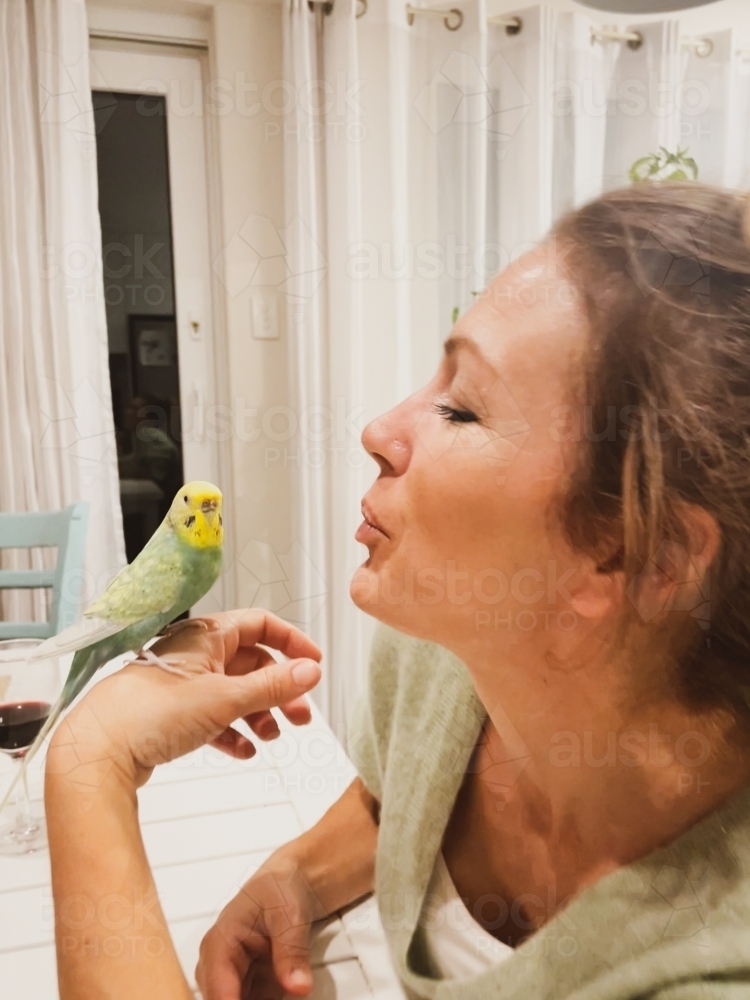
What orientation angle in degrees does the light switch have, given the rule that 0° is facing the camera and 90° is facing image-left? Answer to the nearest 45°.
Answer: approximately 0°

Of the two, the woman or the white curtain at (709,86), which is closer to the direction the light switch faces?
the woman

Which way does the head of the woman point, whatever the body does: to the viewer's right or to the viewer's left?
to the viewer's left

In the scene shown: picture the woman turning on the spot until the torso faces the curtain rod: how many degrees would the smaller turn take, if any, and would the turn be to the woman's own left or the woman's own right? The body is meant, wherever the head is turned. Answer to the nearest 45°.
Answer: approximately 135° to the woman's own right

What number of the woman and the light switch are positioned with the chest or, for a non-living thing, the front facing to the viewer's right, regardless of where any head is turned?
0

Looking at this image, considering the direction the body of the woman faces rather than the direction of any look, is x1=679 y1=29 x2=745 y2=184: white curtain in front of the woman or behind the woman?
behind

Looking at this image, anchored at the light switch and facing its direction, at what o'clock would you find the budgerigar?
The budgerigar is roughly at 12 o'clock from the light switch.
